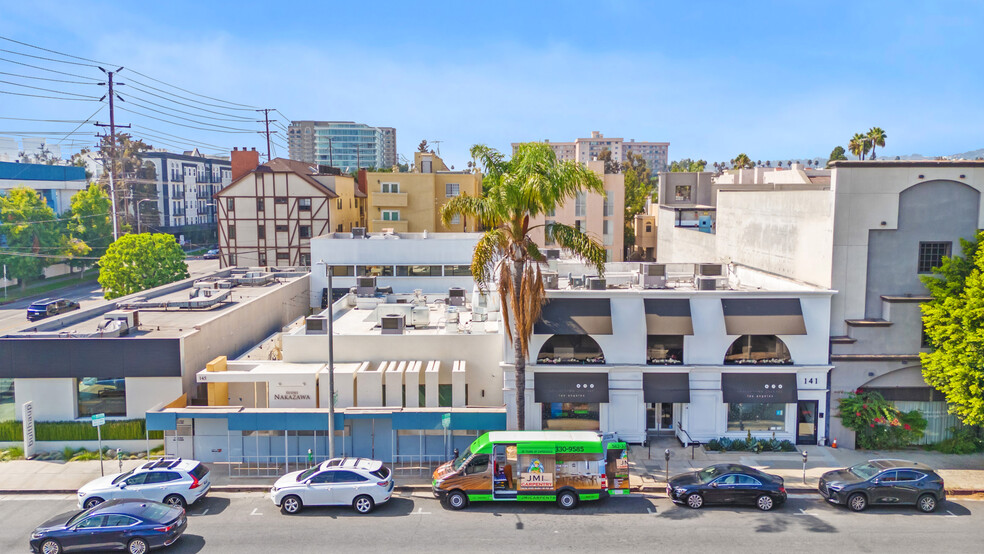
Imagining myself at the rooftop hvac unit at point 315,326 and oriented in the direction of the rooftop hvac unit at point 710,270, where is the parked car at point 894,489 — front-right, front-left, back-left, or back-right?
front-right

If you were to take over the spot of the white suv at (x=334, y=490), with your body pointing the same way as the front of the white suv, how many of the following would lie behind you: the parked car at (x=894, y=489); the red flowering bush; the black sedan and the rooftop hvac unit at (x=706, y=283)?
4

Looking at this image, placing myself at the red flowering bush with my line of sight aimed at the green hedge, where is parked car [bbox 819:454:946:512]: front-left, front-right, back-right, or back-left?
front-left

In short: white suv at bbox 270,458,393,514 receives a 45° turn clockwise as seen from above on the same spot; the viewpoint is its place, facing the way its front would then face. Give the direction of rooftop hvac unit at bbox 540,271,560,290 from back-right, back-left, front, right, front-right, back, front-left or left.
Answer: right

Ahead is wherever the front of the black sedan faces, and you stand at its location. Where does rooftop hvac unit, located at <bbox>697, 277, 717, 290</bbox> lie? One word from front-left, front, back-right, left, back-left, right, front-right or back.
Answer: right

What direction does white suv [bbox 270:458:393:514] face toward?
to the viewer's left

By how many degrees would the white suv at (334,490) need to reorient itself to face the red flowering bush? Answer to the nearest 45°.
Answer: approximately 180°

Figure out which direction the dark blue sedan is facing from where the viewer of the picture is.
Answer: facing to the left of the viewer

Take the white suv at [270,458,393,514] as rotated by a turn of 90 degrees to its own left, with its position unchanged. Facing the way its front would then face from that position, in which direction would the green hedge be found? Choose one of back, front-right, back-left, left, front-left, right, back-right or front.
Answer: back-right

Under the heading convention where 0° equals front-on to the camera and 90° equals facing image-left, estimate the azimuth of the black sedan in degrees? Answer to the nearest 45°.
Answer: approximately 90°

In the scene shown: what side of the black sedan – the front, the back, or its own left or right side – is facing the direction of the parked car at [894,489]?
back

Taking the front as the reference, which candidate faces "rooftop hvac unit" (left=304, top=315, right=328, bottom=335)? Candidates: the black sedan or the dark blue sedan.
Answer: the black sedan

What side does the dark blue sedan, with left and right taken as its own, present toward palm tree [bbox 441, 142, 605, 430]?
back

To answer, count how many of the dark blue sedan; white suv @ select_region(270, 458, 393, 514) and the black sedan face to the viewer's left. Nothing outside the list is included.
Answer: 3

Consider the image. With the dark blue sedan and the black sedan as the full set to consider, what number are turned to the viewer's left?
2

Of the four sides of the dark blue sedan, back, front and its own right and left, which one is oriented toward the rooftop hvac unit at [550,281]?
back

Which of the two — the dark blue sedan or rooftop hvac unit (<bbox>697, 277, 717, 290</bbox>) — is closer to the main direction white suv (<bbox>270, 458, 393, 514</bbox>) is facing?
the dark blue sedan
